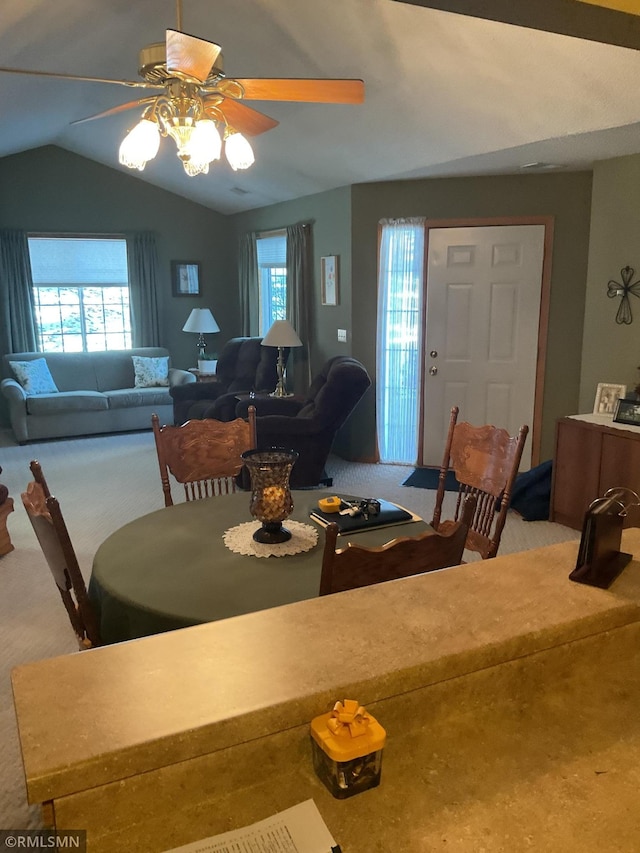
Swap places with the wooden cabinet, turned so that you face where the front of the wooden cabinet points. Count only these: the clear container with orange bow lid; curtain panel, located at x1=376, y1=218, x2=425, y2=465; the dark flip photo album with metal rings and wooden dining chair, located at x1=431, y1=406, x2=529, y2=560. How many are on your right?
1

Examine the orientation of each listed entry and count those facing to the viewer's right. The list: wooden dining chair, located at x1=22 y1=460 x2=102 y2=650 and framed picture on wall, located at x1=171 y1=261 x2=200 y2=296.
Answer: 1

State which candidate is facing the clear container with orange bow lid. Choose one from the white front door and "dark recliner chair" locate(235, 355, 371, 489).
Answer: the white front door

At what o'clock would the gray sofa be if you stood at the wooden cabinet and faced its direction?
The gray sofa is roughly at 2 o'clock from the wooden cabinet.

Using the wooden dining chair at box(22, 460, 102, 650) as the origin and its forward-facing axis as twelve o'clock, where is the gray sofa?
The gray sofa is roughly at 9 o'clock from the wooden dining chair.

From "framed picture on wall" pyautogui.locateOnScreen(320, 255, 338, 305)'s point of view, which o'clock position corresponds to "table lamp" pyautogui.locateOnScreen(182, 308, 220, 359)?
The table lamp is roughly at 3 o'clock from the framed picture on wall.

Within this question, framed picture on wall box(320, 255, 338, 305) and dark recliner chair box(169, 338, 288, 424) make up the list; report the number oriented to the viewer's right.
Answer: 0

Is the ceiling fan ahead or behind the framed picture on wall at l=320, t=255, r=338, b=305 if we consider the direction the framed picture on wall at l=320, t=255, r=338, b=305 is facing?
ahead

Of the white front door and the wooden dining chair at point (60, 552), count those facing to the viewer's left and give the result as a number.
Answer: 0

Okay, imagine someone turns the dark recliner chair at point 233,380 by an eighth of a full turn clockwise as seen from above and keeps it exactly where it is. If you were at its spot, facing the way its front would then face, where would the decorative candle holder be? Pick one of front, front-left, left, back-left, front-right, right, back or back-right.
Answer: left

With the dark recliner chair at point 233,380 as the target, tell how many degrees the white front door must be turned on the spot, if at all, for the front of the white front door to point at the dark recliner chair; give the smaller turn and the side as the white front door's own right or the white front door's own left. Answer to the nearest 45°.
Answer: approximately 90° to the white front door's own right

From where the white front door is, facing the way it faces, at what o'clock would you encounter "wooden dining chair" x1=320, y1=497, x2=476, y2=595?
The wooden dining chair is roughly at 12 o'clock from the white front door.

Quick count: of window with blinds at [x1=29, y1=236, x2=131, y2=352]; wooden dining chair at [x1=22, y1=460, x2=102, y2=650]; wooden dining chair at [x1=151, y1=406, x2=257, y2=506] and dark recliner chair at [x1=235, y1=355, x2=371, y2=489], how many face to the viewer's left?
1

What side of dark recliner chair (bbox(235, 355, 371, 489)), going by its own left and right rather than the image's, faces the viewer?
left

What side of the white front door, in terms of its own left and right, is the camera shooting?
front

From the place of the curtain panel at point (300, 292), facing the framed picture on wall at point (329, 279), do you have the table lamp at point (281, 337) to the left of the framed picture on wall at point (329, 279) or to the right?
right

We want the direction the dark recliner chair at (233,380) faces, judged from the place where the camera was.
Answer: facing the viewer and to the left of the viewer

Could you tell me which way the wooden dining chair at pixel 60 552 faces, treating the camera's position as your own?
facing to the right of the viewer
